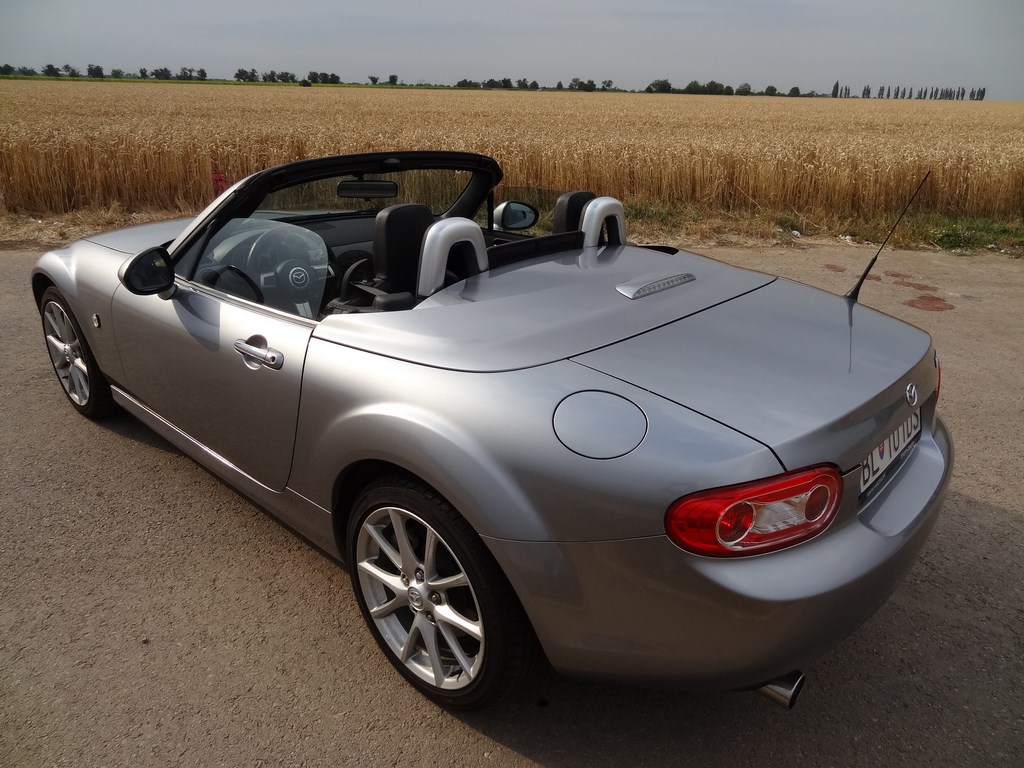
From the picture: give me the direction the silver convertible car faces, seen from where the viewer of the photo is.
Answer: facing away from the viewer and to the left of the viewer
